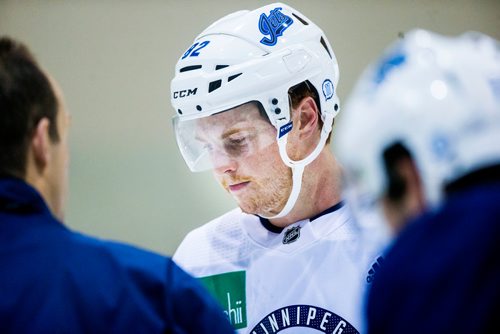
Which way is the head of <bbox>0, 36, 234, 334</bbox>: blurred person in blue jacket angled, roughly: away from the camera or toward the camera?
away from the camera

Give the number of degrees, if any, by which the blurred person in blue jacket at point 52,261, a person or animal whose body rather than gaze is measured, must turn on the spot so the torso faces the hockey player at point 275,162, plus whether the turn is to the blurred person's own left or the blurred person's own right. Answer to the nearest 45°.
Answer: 0° — they already face them

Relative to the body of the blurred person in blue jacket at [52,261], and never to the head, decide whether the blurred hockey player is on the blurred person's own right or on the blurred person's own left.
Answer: on the blurred person's own right

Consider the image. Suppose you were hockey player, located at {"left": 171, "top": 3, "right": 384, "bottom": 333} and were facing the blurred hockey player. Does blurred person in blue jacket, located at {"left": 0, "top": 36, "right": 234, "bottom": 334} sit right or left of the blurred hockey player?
right

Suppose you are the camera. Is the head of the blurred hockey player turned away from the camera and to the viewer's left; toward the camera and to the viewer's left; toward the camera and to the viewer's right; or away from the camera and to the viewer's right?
away from the camera and to the viewer's left

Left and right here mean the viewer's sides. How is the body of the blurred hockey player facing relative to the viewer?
facing away from the viewer and to the left of the viewer

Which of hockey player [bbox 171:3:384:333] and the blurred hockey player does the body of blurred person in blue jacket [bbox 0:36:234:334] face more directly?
the hockey player

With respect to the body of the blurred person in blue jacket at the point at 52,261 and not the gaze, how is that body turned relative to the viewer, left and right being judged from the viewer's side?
facing away from the viewer and to the right of the viewer
